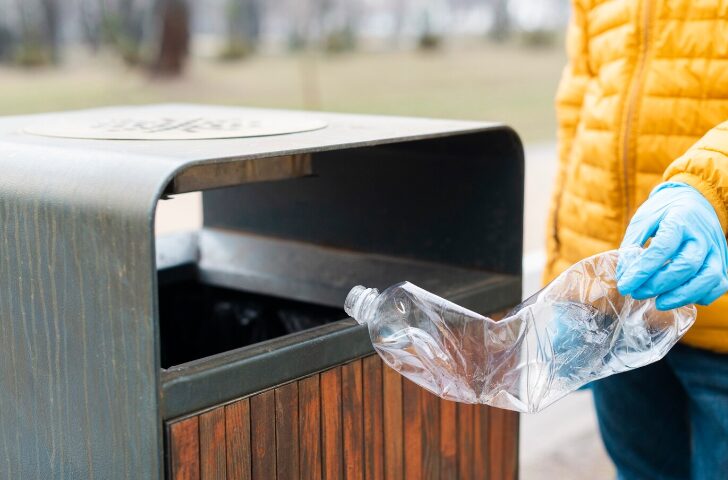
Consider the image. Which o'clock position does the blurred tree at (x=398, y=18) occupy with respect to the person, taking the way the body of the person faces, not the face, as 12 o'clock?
The blurred tree is roughly at 4 o'clock from the person.

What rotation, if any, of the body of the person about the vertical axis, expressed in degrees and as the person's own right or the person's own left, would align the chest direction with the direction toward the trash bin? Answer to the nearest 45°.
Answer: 0° — they already face it

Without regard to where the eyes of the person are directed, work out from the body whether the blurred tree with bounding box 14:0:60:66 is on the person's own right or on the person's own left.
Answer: on the person's own right

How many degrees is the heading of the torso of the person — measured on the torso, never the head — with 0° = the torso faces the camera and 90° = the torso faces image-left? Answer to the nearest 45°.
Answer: approximately 45°

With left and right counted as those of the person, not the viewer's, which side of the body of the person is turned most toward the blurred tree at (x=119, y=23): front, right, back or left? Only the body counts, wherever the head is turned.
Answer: right

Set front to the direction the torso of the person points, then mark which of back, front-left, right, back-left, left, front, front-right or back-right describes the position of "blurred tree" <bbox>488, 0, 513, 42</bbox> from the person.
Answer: back-right

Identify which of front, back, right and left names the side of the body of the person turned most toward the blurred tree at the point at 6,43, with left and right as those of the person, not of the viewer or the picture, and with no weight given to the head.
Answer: right

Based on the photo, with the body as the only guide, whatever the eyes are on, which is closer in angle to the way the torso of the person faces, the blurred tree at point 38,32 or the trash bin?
the trash bin
